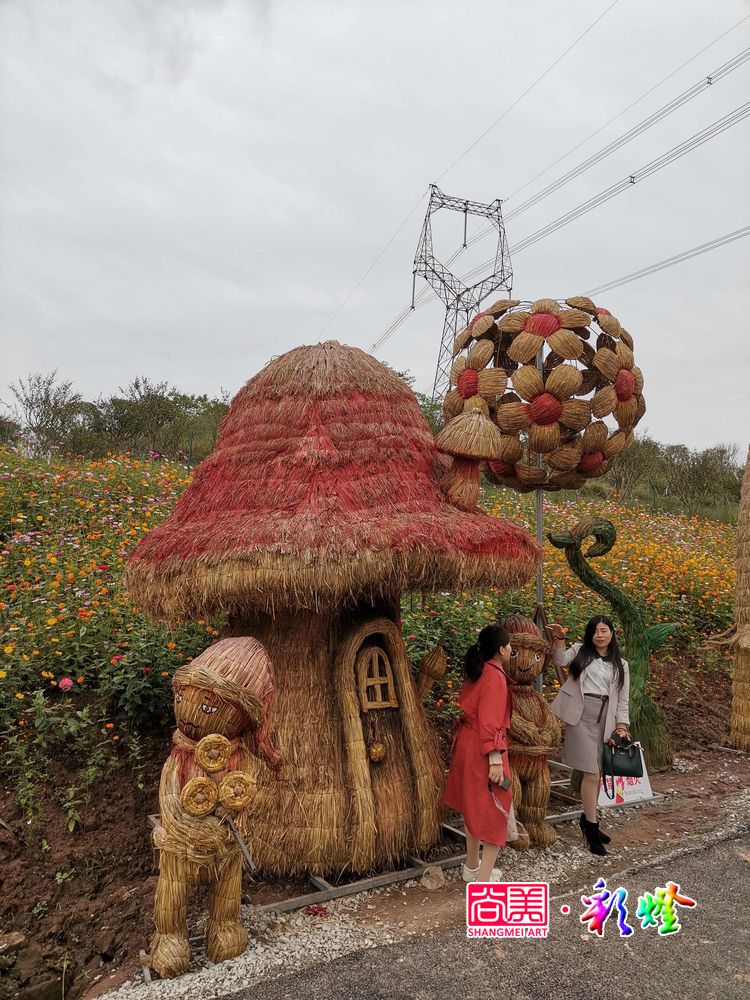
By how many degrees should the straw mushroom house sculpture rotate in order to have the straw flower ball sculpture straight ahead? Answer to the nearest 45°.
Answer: approximately 90° to its left

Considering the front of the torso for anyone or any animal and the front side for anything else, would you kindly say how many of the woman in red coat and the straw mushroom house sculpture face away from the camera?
0

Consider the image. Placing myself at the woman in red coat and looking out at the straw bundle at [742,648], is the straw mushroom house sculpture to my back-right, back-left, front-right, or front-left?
back-left

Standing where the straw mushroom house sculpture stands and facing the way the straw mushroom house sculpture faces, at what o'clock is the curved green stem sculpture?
The curved green stem sculpture is roughly at 9 o'clock from the straw mushroom house sculpture.

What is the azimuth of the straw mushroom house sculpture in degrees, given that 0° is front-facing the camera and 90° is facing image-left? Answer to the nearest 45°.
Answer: approximately 315°

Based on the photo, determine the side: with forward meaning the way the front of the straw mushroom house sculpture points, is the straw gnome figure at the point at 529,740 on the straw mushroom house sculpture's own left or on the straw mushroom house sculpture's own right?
on the straw mushroom house sculpture's own left
